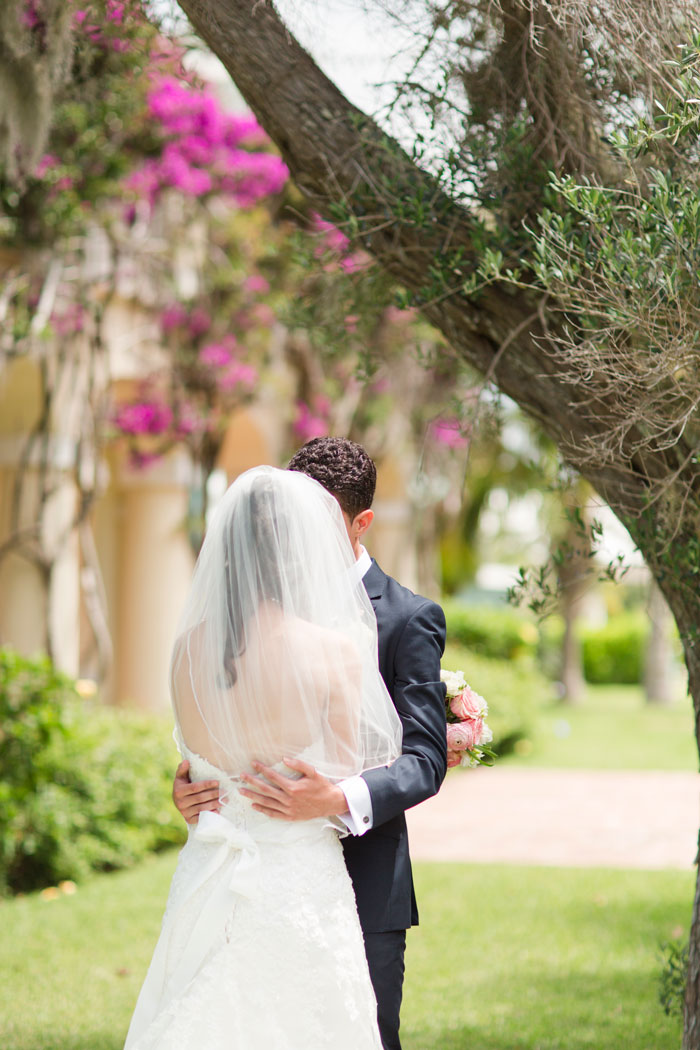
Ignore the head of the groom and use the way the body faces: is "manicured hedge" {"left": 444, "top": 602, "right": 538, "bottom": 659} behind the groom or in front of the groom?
behind

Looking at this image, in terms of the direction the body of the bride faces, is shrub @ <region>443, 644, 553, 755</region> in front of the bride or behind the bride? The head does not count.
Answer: in front

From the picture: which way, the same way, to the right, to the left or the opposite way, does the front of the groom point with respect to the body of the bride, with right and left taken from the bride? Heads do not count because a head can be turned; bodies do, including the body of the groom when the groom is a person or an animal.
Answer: the opposite way

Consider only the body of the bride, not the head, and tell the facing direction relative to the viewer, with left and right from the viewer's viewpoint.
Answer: facing away from the viewer and to the right of the viewer
